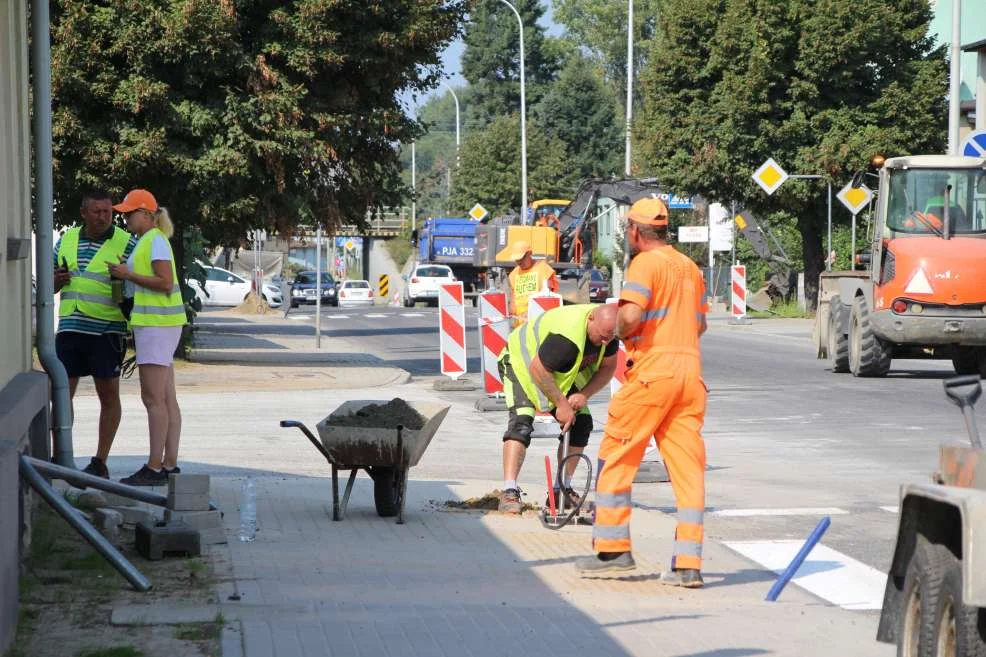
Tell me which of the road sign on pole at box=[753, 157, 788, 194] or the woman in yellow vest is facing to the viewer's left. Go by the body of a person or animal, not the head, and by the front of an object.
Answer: the woman in yellow vest

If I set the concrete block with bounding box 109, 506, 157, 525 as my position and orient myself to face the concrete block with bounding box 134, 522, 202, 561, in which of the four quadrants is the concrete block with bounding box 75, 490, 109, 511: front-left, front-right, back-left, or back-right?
back-right

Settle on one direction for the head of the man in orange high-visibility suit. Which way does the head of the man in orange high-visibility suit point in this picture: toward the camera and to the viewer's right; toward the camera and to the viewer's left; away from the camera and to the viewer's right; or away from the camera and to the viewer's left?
away from the camera and to the viewer's left

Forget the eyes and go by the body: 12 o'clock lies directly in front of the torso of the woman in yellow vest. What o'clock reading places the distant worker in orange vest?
The distant worker in orange vest is roughly at 4 o'clock from the woman in yellow vest.

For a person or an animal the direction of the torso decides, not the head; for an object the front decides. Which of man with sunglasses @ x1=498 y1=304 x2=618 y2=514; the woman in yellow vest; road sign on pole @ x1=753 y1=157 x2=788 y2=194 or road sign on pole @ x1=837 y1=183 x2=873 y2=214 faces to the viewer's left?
the woman in yellow vest

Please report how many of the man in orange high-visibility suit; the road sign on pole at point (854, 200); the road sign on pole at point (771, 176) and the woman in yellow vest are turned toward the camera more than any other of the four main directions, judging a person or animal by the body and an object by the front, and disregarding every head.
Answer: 2

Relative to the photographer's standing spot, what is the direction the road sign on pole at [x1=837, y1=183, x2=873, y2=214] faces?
facing the viewer

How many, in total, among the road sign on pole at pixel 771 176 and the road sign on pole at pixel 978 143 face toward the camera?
2

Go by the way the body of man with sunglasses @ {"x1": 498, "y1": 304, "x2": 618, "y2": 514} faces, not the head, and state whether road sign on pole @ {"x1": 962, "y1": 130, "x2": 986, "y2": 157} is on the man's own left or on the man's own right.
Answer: on the man's own left

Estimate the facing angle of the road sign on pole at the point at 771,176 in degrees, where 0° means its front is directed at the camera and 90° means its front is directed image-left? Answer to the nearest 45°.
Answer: approximately 0°

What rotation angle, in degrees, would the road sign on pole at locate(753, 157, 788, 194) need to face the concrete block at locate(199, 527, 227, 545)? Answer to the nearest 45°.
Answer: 0° — it already faces it

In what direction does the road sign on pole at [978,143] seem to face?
toward the camera

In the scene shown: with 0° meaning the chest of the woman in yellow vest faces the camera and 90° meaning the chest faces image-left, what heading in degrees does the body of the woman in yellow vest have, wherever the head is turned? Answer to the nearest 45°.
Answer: approximately 90°
